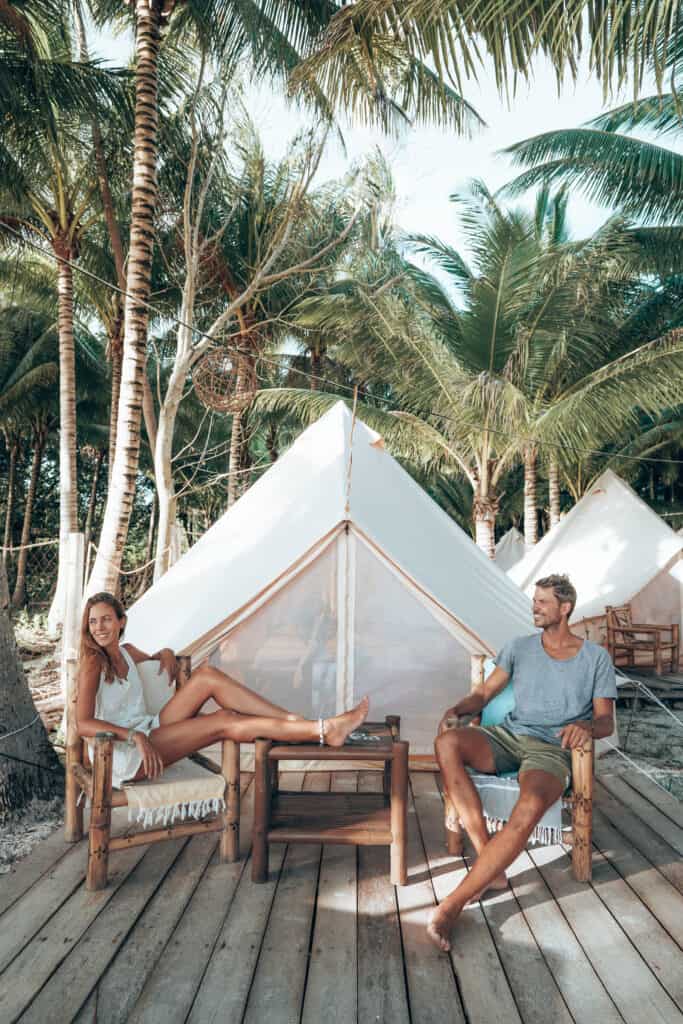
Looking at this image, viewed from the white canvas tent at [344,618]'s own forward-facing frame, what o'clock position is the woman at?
The woman is roughly at 1 o'clock from the white canvas tent.

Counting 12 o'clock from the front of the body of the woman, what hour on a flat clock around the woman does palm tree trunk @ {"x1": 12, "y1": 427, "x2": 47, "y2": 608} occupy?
The palm tree trunk is roughly at 7 o'clock from the woman.

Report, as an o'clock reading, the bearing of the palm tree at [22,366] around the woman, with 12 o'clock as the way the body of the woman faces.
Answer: The palm tree is roughly at 7 o'clock from the woman.

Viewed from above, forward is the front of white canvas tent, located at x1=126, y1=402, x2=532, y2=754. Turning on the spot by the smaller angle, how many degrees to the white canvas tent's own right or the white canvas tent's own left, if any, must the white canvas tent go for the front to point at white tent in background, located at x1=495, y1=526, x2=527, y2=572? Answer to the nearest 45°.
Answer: approximately 180°

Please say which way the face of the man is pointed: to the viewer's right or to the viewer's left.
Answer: to the viewer's left

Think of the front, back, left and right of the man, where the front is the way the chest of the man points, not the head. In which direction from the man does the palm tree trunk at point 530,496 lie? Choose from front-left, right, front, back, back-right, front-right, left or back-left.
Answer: back-right

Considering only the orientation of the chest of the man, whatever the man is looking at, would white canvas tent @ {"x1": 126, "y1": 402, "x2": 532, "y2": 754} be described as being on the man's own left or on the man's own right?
on the man's own right

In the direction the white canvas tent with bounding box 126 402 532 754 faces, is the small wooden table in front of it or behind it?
in front

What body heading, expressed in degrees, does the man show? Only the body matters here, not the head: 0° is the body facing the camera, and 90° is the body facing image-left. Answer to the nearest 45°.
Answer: approximately 45°

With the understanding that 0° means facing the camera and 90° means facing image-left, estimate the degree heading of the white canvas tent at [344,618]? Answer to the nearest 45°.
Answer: approximately 0°

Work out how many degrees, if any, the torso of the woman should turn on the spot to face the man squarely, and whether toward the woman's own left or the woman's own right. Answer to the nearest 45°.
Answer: approximately 45° to the woman's own left

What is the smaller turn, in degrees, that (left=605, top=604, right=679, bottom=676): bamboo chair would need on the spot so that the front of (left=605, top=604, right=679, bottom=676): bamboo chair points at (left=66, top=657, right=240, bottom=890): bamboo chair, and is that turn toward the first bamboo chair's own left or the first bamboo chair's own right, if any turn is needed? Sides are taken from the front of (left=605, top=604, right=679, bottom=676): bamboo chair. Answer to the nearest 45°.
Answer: approximately 45° to the first bamboo chair's own right
